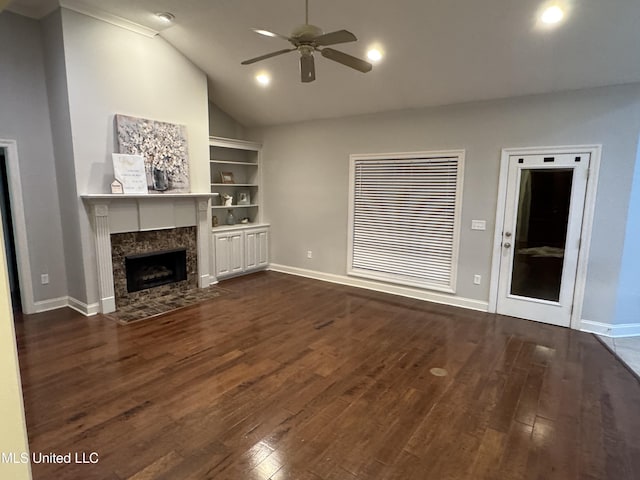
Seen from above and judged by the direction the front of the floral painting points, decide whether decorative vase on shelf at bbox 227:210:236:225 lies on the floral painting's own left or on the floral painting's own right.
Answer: on the floral painting's own left

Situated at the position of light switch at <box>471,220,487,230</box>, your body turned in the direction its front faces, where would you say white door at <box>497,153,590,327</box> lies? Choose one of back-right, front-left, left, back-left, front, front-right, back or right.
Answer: left

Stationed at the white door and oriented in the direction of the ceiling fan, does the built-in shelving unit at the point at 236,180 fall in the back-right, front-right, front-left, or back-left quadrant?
front-right

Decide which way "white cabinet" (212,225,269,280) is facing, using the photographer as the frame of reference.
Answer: facing the viewer and to the right of the viewer

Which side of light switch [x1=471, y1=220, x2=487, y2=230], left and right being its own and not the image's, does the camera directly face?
front

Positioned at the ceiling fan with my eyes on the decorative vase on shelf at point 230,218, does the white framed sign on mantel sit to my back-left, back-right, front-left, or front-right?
front-left

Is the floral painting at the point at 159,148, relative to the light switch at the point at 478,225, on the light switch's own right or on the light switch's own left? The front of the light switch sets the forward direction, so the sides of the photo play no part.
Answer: on the light switch's own right

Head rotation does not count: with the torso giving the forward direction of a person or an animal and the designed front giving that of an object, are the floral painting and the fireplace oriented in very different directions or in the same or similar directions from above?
same or similar directions

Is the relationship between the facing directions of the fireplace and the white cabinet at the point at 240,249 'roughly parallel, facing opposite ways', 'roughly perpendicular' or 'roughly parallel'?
roughly parallel

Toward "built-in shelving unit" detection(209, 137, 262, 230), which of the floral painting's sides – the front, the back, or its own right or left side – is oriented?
left

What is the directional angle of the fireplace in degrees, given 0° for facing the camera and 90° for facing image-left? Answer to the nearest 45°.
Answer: approximately 315°

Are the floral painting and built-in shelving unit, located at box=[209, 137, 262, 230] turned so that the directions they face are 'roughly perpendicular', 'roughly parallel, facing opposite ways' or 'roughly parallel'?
roughly parallel
